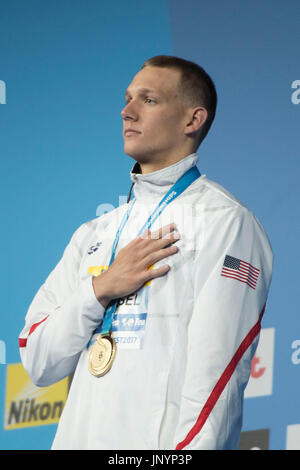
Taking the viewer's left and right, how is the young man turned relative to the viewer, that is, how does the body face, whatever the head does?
facing the viewer and to the left of the viewer
